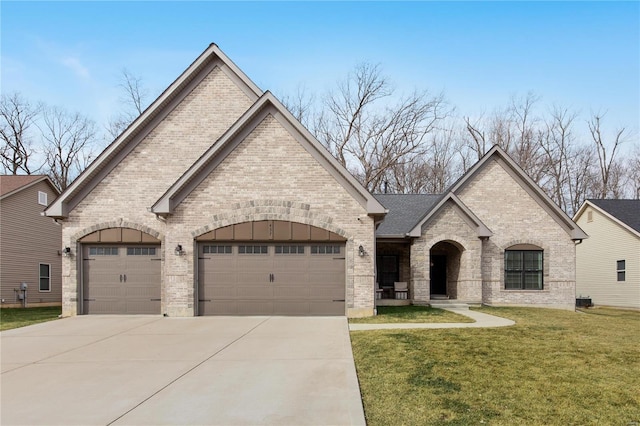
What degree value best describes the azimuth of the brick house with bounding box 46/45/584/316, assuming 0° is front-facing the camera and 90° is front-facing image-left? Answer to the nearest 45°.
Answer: approximately 0°
